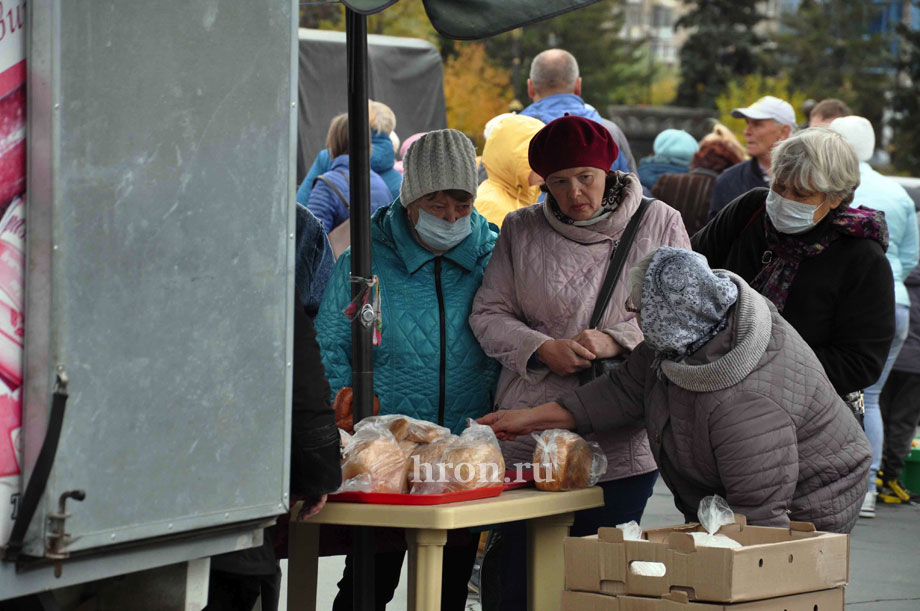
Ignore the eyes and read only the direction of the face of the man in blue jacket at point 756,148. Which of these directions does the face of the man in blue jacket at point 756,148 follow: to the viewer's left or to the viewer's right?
to the viewer's left

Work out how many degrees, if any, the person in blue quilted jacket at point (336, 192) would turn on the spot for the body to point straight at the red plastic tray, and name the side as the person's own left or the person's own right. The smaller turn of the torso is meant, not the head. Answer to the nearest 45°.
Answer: approximately 180°

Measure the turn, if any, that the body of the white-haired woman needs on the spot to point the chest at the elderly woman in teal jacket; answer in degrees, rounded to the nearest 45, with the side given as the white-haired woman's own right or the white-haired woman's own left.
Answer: approximately 45° to the white-haired woman's own right

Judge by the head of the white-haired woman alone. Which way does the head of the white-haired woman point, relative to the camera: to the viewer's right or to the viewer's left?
to the viewer's left

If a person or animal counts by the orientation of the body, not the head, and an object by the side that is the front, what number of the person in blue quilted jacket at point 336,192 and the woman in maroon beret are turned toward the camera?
1

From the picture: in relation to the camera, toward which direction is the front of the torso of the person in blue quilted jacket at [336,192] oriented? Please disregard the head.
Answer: away from the camera

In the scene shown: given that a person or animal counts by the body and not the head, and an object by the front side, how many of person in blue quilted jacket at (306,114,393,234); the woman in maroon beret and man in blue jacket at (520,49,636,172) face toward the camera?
1

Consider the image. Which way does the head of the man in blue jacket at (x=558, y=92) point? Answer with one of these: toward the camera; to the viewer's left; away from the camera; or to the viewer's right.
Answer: away from the camera

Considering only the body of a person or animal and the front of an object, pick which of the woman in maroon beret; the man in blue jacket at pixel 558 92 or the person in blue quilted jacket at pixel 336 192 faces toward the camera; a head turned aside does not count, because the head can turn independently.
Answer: the woman in maroon beret

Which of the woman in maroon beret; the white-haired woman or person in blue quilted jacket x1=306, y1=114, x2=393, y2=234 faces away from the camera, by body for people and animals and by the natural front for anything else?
the person in blue quilted jacket

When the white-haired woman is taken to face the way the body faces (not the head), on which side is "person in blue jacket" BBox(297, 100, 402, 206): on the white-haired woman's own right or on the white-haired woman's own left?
on the white-haired woman's own right

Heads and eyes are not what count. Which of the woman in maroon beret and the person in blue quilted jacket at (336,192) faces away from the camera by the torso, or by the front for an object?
the person in blue quilted jacket

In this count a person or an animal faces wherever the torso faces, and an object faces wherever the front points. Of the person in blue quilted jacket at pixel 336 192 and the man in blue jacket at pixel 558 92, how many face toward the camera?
0

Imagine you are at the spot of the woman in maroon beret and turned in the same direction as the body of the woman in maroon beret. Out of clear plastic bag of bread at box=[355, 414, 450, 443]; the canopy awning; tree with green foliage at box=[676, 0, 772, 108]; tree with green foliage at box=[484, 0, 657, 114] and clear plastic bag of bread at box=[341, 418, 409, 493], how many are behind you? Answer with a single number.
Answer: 2

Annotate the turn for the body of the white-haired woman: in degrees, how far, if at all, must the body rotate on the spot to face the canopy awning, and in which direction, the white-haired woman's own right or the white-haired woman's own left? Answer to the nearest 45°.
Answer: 0° — they already face it

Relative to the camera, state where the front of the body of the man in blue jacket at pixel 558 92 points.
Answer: away from the camera

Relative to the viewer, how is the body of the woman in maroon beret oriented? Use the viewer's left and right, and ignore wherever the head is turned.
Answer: facing the viewer

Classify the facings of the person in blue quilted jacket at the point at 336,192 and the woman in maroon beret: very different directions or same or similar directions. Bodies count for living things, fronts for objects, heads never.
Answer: very different directions
